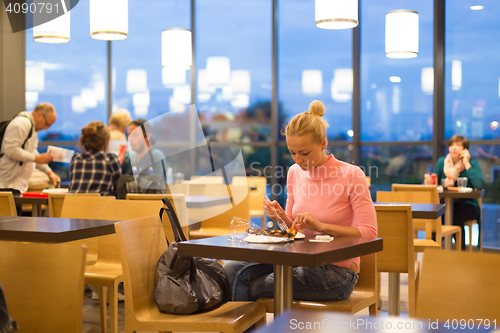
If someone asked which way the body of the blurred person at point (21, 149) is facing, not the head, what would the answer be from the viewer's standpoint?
to the viewer's right

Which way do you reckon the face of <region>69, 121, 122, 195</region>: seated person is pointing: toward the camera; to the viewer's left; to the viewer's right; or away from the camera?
away from the camera

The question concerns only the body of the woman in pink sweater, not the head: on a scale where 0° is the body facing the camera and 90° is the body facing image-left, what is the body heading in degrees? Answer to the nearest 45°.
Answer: approximately 45°

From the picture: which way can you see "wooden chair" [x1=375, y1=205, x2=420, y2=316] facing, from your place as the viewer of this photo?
facing away from the viewer

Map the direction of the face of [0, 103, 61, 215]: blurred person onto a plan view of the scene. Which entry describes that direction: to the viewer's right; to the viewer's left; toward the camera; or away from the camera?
to the viewer's right

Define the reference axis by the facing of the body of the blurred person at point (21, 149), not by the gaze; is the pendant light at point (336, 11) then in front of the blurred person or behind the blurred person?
in front

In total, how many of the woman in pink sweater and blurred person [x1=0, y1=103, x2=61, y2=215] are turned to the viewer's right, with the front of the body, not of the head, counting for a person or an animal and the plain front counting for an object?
1
